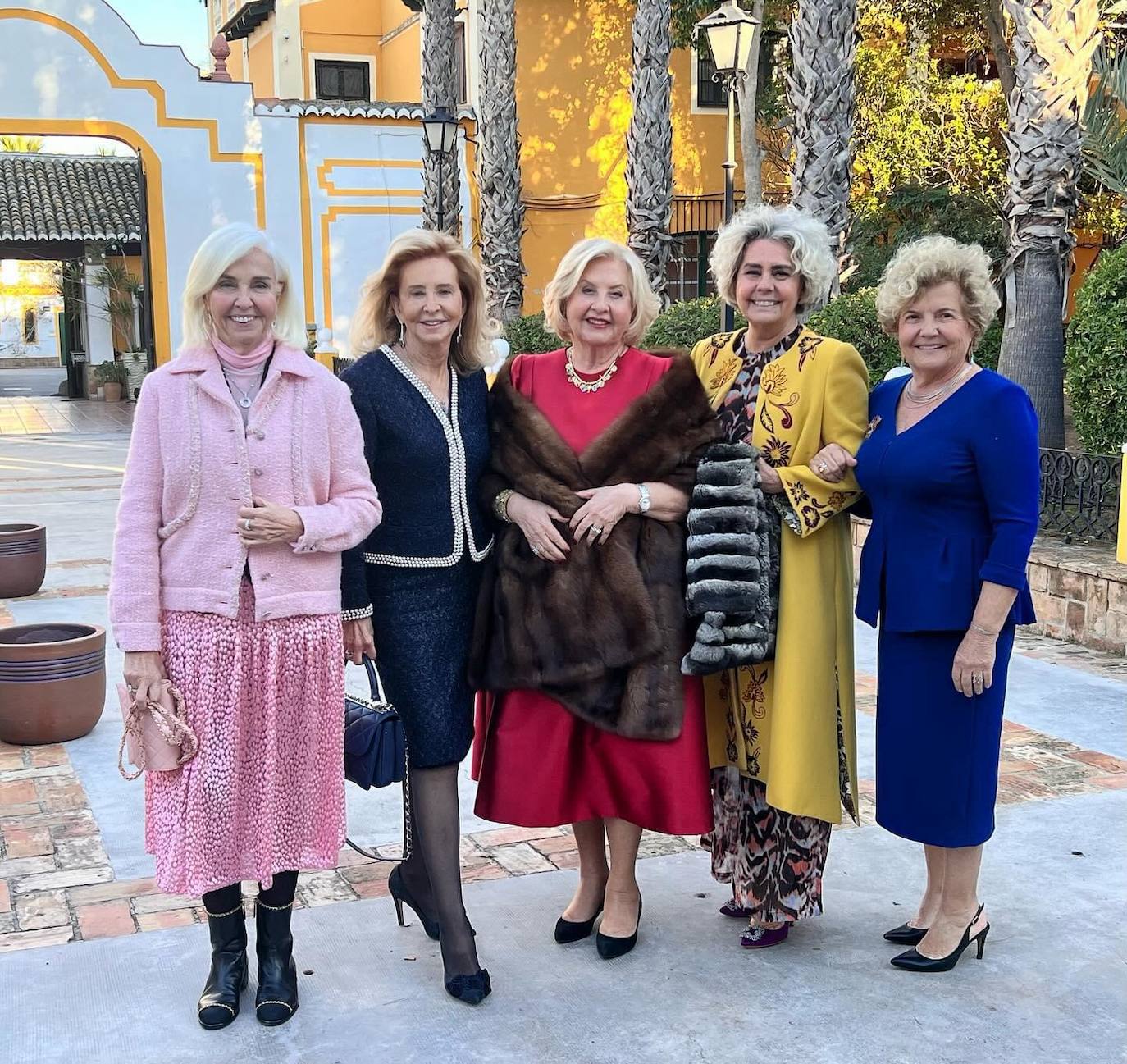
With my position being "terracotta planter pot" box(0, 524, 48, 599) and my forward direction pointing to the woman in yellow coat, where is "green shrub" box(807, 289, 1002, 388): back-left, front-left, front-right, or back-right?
front-left

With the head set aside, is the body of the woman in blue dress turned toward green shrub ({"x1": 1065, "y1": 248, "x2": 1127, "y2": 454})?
no

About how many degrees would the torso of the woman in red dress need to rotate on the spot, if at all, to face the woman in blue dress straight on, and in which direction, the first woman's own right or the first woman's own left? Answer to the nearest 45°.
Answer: approximately 90° to the first woman's own left

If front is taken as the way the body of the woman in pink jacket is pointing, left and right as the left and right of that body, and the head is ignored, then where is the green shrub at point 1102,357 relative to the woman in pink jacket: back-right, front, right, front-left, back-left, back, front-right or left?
back-left

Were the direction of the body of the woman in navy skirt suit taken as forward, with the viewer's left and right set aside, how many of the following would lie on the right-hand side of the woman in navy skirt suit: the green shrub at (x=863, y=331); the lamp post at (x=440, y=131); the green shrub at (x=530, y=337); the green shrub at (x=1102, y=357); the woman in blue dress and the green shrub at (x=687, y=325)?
0

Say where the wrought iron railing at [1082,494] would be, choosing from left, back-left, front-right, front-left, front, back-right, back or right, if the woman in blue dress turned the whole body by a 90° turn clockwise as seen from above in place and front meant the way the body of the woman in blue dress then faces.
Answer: front-right

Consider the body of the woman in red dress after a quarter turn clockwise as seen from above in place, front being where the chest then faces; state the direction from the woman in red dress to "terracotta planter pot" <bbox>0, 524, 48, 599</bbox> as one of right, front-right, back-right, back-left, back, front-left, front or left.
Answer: front-right

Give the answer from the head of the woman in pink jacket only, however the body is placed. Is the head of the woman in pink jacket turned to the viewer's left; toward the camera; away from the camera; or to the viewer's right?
toward the camera

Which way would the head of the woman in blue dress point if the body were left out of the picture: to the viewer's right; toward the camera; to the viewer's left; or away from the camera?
toward the camera

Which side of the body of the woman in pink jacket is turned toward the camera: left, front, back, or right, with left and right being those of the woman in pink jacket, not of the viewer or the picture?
front

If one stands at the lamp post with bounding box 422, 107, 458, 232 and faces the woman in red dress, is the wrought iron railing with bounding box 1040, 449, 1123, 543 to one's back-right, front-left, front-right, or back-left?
front-left

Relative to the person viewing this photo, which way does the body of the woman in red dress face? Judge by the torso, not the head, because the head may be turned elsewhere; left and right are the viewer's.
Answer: facing the viewer

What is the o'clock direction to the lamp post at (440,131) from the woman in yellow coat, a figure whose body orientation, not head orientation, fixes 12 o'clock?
The lamp post is roughly at 4 o'clock from the woman in yellow coat.

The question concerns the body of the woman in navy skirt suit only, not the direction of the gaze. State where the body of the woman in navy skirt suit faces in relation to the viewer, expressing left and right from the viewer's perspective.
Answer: facing the viewer and to the right of the viewer

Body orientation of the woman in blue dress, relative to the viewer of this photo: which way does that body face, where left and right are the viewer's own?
facing the viewer and to the left of the viewer

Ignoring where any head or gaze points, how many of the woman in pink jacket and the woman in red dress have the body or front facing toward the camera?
2

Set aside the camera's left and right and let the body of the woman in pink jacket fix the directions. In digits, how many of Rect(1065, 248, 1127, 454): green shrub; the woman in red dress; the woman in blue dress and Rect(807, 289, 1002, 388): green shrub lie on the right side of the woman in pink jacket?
0

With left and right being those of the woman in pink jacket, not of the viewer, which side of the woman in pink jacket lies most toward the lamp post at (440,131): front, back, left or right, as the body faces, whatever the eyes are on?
back
